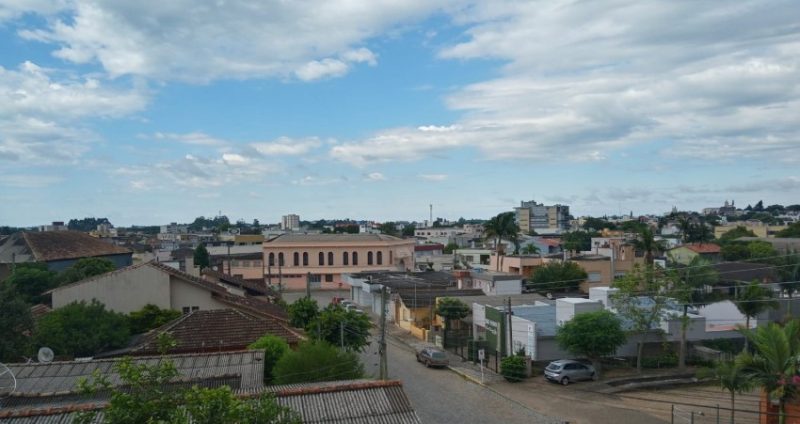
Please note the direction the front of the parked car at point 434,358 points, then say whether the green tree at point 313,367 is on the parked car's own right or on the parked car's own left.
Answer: on the parked car's own left

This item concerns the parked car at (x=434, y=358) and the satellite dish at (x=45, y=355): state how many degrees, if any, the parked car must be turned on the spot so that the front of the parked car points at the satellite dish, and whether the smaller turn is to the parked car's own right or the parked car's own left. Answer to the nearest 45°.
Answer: approximately 90° to the parked car's own left

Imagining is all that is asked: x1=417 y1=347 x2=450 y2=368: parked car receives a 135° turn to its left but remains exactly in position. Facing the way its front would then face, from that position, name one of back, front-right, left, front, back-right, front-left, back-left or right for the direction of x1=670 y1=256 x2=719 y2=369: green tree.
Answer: left

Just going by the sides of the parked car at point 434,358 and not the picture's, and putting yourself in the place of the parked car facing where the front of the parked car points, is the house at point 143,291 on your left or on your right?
on your left

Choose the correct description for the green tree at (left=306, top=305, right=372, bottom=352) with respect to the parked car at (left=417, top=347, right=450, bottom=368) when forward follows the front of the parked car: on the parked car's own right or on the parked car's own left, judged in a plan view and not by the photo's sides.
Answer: on the parked car's own left

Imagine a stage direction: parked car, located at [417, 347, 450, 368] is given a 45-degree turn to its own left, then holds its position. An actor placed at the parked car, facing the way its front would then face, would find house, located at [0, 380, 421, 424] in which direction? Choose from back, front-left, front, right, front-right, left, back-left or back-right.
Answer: left

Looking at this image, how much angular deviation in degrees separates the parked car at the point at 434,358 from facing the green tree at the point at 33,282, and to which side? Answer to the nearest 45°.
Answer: approximately 45° to its left

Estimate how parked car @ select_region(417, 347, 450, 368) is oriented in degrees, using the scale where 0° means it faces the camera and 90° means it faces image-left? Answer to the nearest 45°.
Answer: approximately 135°

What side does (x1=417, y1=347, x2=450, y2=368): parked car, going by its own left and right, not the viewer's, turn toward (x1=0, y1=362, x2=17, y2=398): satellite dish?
left
